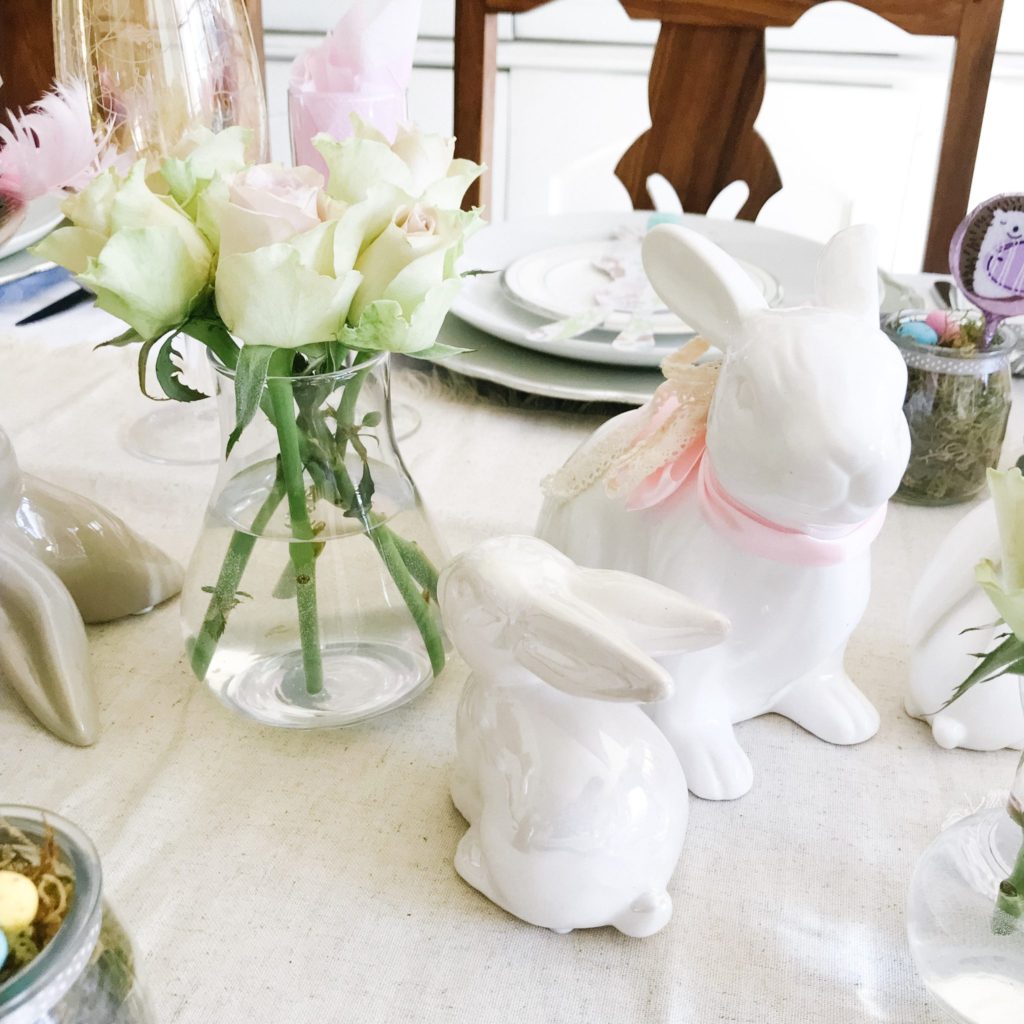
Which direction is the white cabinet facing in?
toward the camera

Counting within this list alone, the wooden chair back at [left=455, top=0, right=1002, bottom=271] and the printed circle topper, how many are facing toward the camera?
2

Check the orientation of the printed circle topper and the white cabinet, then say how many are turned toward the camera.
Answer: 2

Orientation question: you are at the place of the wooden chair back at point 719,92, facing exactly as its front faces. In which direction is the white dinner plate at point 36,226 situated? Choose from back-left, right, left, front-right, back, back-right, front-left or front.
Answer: front-right

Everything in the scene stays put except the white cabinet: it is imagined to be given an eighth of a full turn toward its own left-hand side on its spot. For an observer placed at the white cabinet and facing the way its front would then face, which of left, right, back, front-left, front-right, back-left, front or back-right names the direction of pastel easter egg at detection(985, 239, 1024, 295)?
front-right

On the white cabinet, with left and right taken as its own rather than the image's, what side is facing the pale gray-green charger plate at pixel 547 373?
front

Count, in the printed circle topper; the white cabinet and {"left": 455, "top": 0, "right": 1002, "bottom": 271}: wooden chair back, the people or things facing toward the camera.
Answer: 3

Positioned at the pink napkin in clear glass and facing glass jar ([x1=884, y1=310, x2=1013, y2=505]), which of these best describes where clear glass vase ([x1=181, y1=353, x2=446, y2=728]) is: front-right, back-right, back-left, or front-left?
front-right

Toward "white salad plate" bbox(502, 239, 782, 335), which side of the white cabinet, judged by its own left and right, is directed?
front
